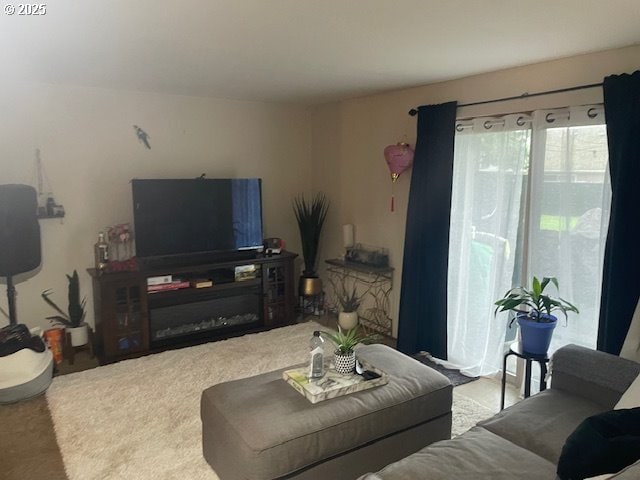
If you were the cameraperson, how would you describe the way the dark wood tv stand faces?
facing the viewer and to the right of the viewer

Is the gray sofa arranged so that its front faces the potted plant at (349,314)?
yes

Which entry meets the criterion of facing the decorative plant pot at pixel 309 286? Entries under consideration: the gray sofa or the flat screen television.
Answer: the gray sofa

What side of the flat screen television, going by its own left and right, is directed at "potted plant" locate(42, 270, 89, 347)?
right

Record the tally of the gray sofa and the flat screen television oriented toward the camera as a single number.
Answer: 1

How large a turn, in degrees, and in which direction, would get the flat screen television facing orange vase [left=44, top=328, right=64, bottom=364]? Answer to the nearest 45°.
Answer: approximately 90° to its right

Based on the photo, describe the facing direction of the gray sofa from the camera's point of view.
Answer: facing away from the viewer and to the left of the viewer

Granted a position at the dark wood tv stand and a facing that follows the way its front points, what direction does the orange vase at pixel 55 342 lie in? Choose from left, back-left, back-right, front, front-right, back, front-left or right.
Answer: back-right
